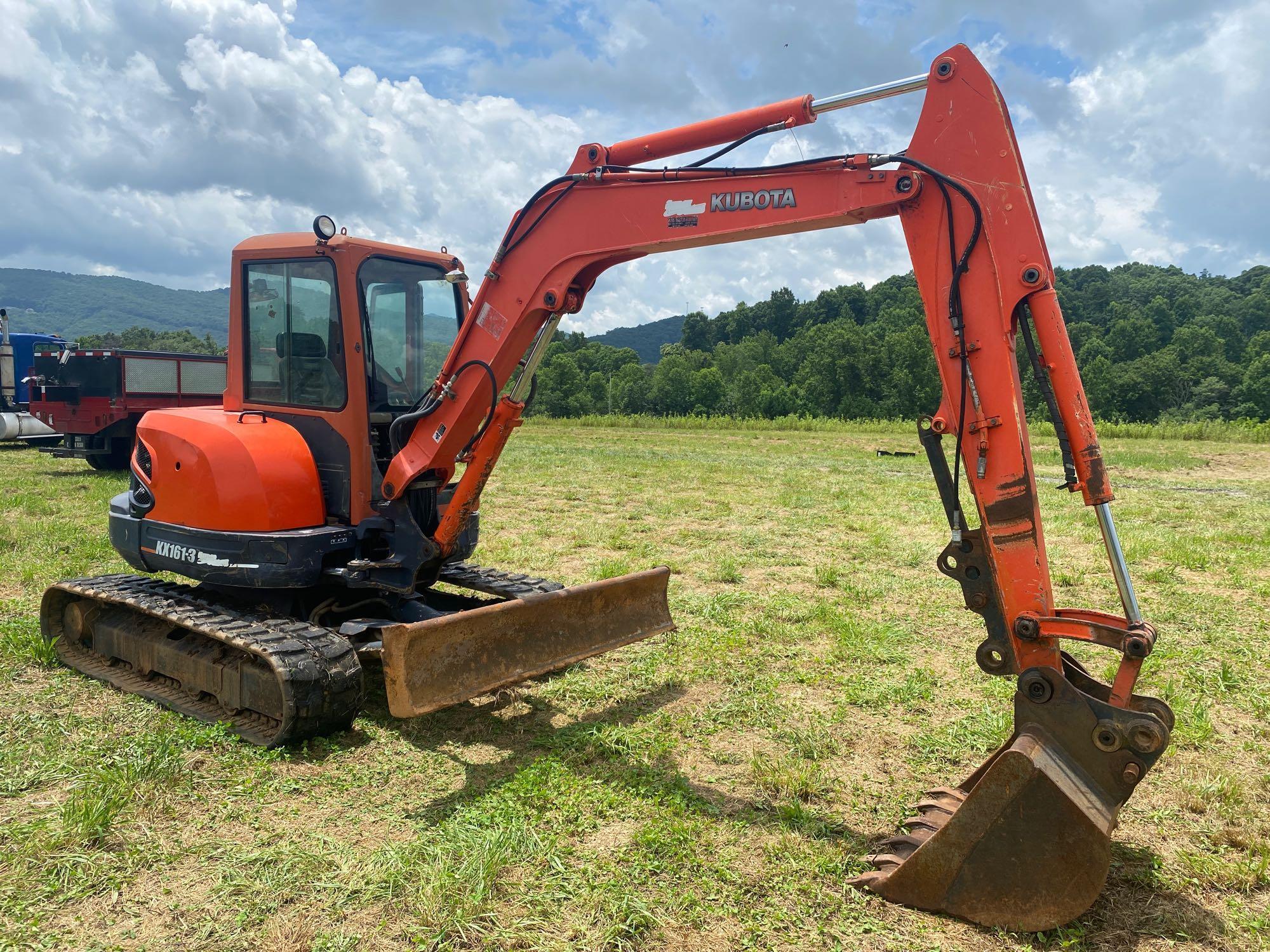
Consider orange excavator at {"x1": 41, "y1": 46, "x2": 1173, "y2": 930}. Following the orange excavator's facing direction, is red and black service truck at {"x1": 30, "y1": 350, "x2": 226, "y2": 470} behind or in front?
behind

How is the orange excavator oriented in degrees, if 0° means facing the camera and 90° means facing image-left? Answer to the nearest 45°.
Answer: approximately 315°
